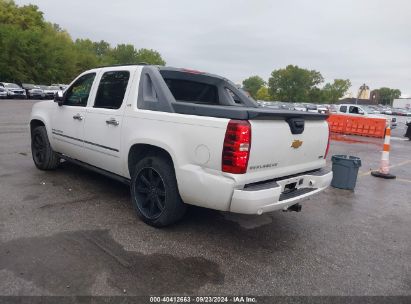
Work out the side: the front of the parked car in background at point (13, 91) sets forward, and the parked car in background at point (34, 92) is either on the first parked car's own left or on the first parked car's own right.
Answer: on the first parked car's own left

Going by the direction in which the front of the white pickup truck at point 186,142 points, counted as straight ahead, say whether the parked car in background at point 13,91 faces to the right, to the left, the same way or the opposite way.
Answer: the opposite way

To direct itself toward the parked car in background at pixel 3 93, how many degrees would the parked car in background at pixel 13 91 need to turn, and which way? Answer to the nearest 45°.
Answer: approximately 90° to its right

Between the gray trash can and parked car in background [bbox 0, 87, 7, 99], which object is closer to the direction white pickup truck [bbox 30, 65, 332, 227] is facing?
the parked car in background

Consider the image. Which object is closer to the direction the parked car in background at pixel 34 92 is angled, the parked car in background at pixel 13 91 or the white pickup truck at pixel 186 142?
the white pickup truck

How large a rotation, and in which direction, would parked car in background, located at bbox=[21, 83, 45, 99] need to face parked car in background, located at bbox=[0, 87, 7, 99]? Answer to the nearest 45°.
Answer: approximately 90° to its right

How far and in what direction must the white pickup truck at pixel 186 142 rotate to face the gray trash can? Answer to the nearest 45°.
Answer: approximately 90° to its right

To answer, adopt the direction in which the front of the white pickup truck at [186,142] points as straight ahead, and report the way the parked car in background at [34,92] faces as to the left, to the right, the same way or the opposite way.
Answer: the opposite way

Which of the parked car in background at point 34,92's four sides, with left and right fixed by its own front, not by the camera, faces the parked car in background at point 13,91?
right

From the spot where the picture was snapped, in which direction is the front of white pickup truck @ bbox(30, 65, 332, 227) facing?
facing away from the viewer and to the left of the viewer
